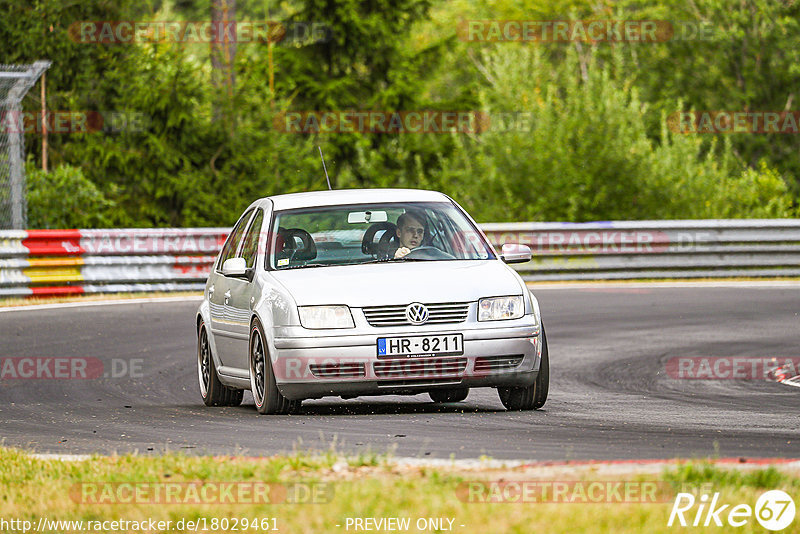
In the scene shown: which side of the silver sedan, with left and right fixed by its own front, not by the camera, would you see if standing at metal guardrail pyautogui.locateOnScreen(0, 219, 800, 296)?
back

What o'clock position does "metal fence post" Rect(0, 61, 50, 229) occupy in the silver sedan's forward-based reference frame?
The metal fence post is roughly at 5 o'clock from the silver sedan.

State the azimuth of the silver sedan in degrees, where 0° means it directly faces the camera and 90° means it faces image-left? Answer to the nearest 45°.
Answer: approximately 0°

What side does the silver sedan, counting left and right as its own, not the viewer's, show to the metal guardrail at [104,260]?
back

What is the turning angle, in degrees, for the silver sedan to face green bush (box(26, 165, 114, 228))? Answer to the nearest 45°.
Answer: approximately 180°
